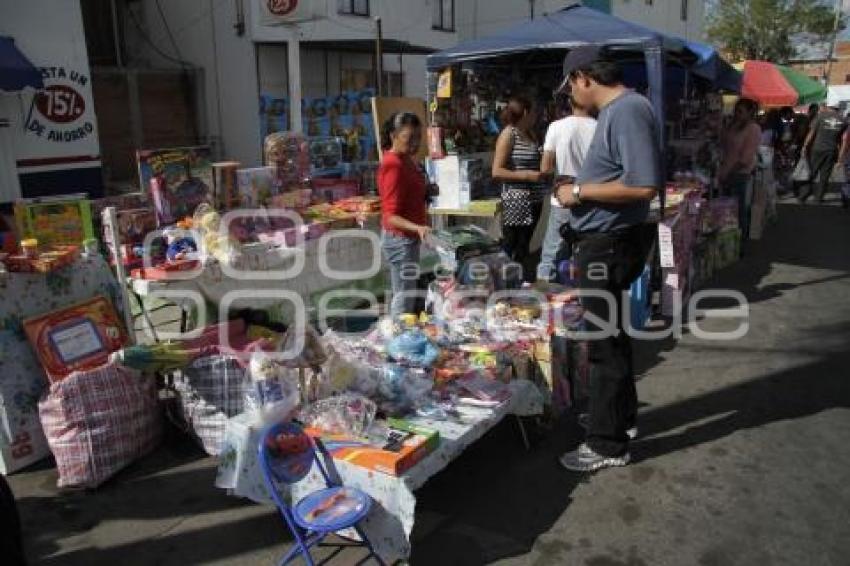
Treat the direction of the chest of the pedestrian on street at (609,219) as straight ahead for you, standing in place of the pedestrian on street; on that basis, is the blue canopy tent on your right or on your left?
on your right

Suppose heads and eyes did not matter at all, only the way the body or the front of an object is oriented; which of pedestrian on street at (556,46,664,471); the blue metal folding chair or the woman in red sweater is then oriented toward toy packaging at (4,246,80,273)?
the pedestrian on street

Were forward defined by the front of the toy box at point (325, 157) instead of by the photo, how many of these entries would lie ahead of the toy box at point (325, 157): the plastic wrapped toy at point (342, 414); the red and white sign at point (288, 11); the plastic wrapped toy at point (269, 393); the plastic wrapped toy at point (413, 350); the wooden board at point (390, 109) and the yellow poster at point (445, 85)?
3

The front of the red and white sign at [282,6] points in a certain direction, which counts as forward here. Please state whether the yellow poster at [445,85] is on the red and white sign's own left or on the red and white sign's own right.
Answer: on the red and white sign's own left

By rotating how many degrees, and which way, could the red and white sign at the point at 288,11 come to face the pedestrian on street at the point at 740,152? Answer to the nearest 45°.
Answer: approximately 90° to its left

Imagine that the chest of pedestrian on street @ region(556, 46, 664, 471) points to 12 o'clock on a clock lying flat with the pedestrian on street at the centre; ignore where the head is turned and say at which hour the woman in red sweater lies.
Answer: The woman in red sweater is roughly at 1 o'clock from the pedestrian on street.

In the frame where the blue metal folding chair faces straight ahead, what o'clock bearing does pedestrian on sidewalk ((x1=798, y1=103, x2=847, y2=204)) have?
The pedestrian on sidewalk is roughly at 9 o'clock from the blue metal folding chair.

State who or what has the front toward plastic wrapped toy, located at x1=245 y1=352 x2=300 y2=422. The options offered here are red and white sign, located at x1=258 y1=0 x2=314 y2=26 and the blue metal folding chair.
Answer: the red and white sign
